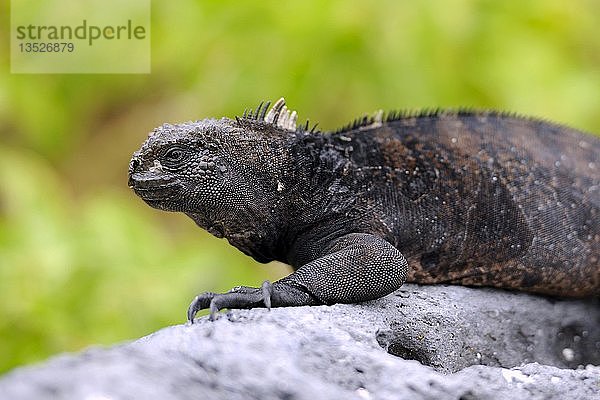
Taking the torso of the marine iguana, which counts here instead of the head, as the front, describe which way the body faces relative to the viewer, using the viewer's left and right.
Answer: facing to the left of the viewer
